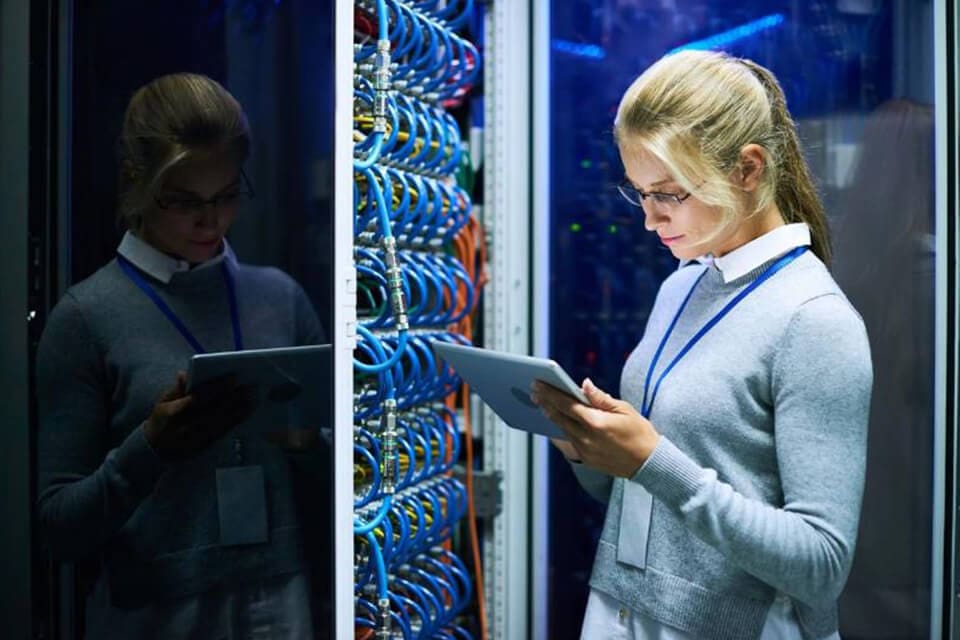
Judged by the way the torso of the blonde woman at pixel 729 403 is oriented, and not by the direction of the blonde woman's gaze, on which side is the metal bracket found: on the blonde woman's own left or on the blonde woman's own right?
on the blonde woman's own right

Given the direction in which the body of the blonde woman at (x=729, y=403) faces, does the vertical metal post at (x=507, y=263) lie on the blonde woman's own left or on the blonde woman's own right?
on the blonde woman's own right

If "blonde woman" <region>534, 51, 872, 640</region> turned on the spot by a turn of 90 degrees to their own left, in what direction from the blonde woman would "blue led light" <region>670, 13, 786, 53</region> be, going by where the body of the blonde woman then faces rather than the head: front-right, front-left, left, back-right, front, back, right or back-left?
back-left

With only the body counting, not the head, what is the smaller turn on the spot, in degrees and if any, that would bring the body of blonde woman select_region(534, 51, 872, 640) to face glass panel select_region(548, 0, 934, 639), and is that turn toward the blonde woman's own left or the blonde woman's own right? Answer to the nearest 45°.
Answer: approximately 135° to the blonde woman's own right

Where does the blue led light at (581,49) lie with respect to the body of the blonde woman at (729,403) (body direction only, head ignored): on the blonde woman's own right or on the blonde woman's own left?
on the blonde woman's own right

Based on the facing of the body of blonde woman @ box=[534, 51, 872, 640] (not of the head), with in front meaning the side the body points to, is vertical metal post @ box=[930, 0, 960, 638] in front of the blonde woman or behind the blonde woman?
behind

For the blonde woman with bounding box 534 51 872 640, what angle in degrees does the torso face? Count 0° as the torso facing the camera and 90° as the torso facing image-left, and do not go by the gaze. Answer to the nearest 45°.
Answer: approximately 45°
